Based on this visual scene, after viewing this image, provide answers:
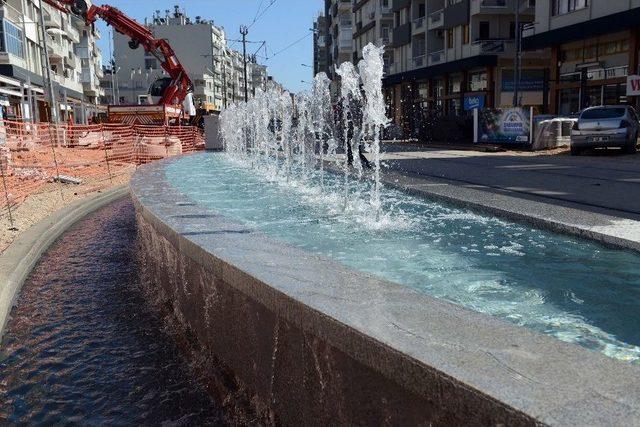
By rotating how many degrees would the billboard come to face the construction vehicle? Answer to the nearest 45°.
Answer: approximately 90° to its right

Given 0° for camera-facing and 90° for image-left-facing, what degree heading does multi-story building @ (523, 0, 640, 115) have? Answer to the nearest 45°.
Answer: approximately 45°

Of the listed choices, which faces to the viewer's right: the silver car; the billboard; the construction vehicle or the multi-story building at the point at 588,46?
the construction vehicle

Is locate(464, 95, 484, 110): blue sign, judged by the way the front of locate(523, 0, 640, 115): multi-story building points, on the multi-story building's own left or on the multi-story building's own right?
on the multi-story building's own right

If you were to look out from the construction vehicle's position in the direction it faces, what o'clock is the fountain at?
The fountain is roughly at 3 o'clock from the construction vehicle.

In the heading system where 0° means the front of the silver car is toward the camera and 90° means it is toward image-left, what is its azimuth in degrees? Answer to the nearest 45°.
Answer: approximately 180°
